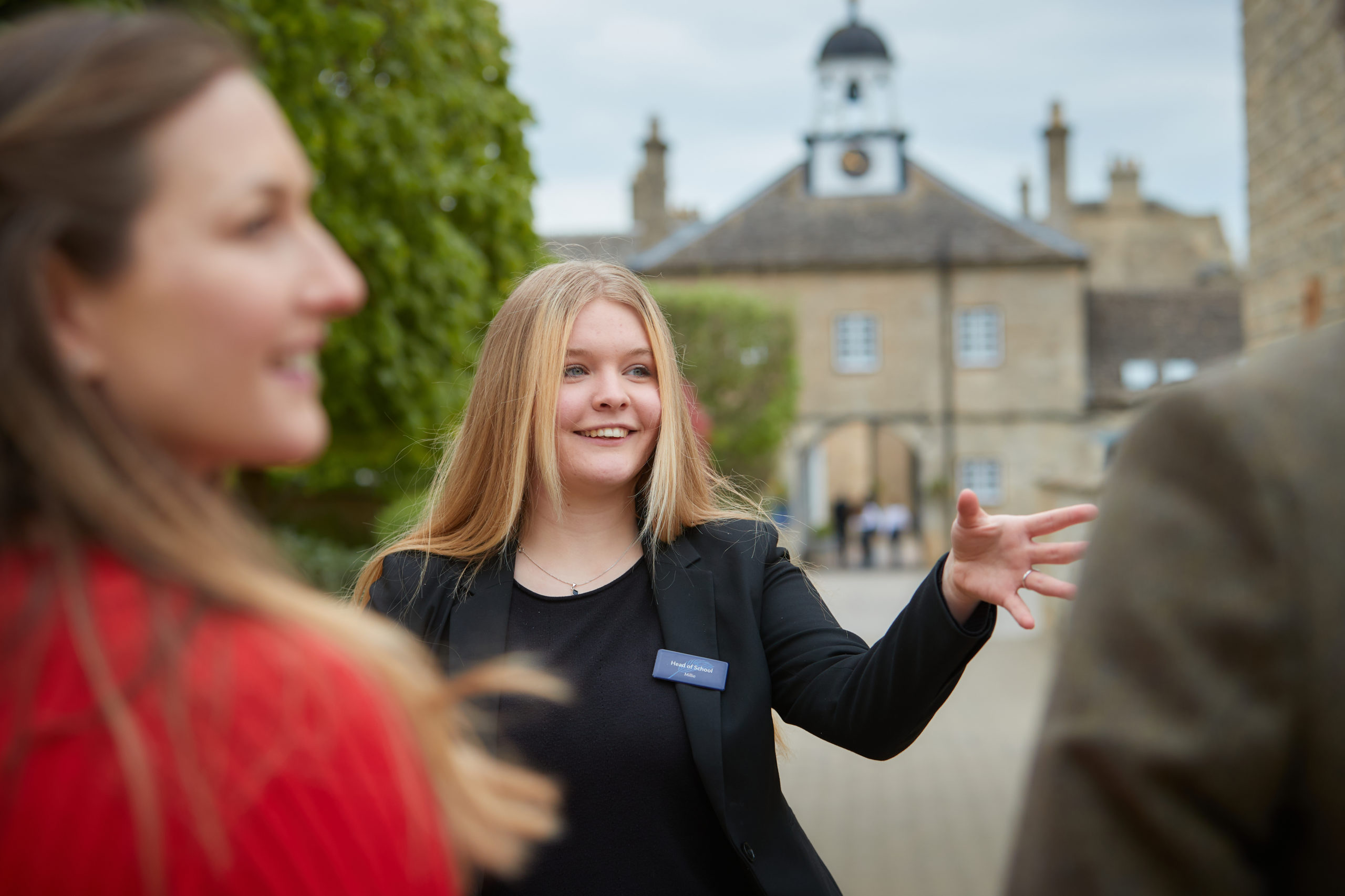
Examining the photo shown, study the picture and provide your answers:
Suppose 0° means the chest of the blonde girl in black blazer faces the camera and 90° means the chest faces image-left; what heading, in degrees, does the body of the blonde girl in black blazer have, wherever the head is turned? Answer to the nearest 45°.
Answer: approximately 0°

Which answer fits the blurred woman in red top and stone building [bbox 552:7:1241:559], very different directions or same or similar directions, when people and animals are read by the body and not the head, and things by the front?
very different directions

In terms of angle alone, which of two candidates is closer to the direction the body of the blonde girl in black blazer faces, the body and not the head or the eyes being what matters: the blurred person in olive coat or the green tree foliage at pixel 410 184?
the blurred person in olive coat

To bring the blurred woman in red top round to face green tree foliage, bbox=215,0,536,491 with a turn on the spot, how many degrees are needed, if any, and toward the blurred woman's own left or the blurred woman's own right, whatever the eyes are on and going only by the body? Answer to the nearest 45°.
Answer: approximately 45° to the blurred woman's own left

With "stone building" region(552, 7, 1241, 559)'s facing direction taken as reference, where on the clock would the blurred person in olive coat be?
The blurred person in olive coat is roughly at 12 o'clock from the stone building.

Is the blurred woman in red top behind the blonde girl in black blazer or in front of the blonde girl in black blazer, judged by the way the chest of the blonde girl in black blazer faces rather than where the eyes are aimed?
in front

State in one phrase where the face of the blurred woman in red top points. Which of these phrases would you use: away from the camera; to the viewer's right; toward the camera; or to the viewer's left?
to the viewer's right

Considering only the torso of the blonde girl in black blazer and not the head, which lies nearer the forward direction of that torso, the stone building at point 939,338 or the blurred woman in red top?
the blurred woman in red top

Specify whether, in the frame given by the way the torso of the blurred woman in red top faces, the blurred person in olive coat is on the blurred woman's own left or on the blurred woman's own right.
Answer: on the blurred woman's own right

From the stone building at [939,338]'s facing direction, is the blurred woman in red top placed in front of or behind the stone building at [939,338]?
in front

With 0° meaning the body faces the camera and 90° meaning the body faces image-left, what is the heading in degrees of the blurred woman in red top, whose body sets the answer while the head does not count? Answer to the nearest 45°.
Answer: approximately 225°

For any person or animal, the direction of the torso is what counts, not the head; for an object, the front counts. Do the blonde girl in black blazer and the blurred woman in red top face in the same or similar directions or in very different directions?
very different directions
